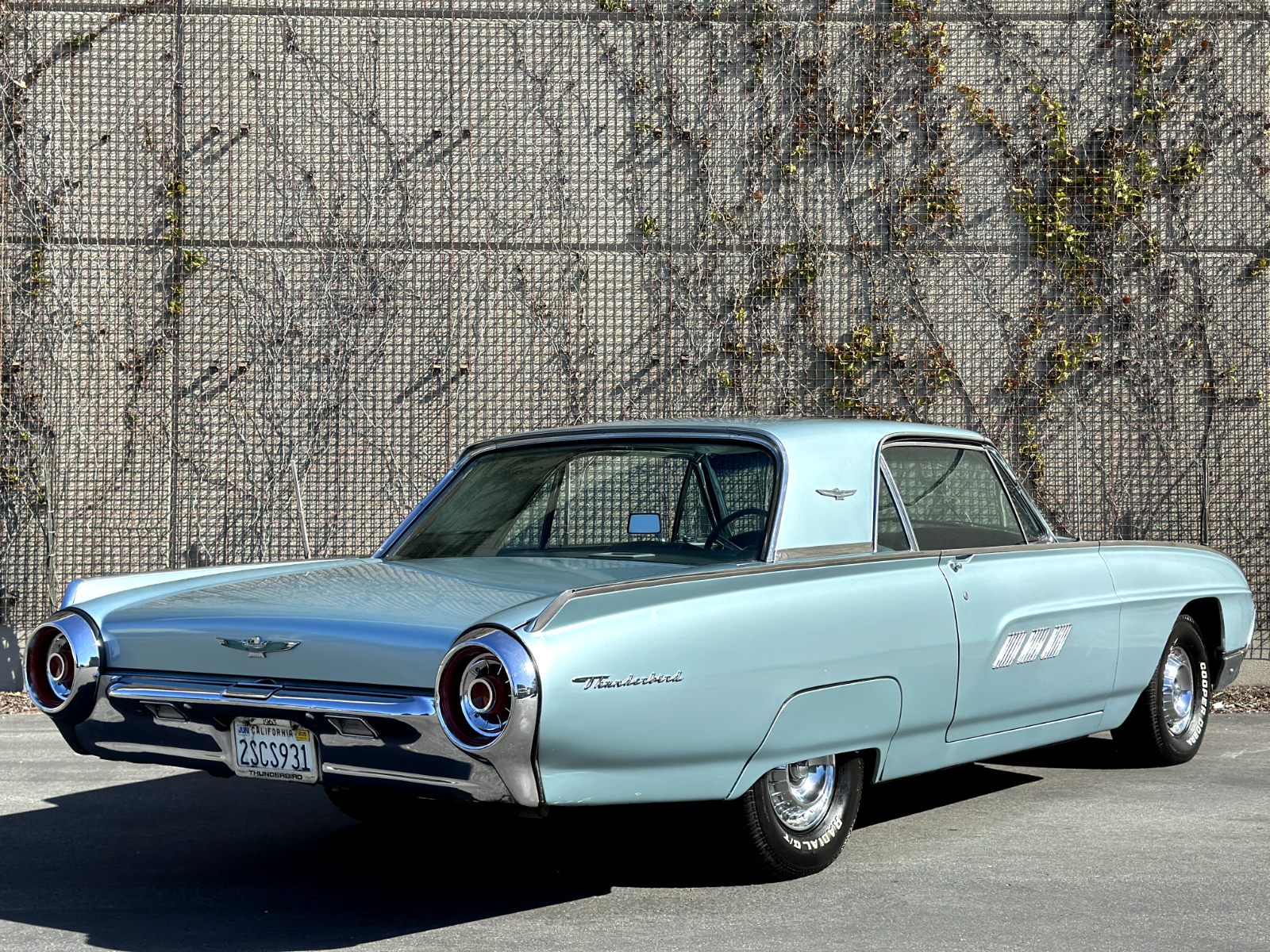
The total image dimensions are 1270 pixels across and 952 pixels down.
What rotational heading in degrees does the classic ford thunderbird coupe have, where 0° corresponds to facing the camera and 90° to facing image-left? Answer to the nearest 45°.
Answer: approximately 225°
